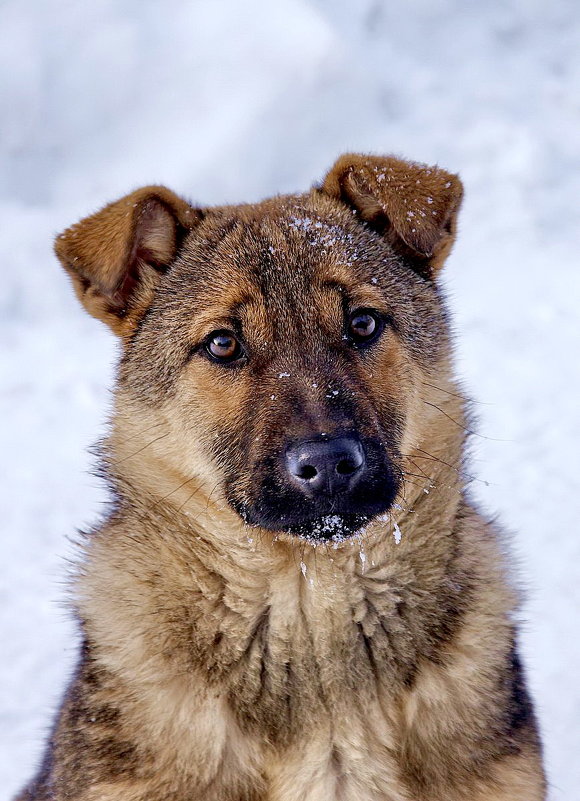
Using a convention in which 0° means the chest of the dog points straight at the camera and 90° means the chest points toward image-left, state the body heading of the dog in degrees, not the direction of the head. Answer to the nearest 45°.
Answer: approximately 0°
